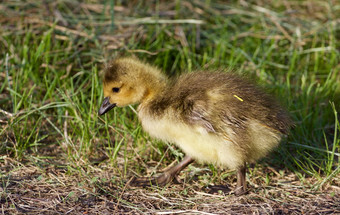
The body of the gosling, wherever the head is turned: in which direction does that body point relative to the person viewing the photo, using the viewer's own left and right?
facing to the left of the viewer
